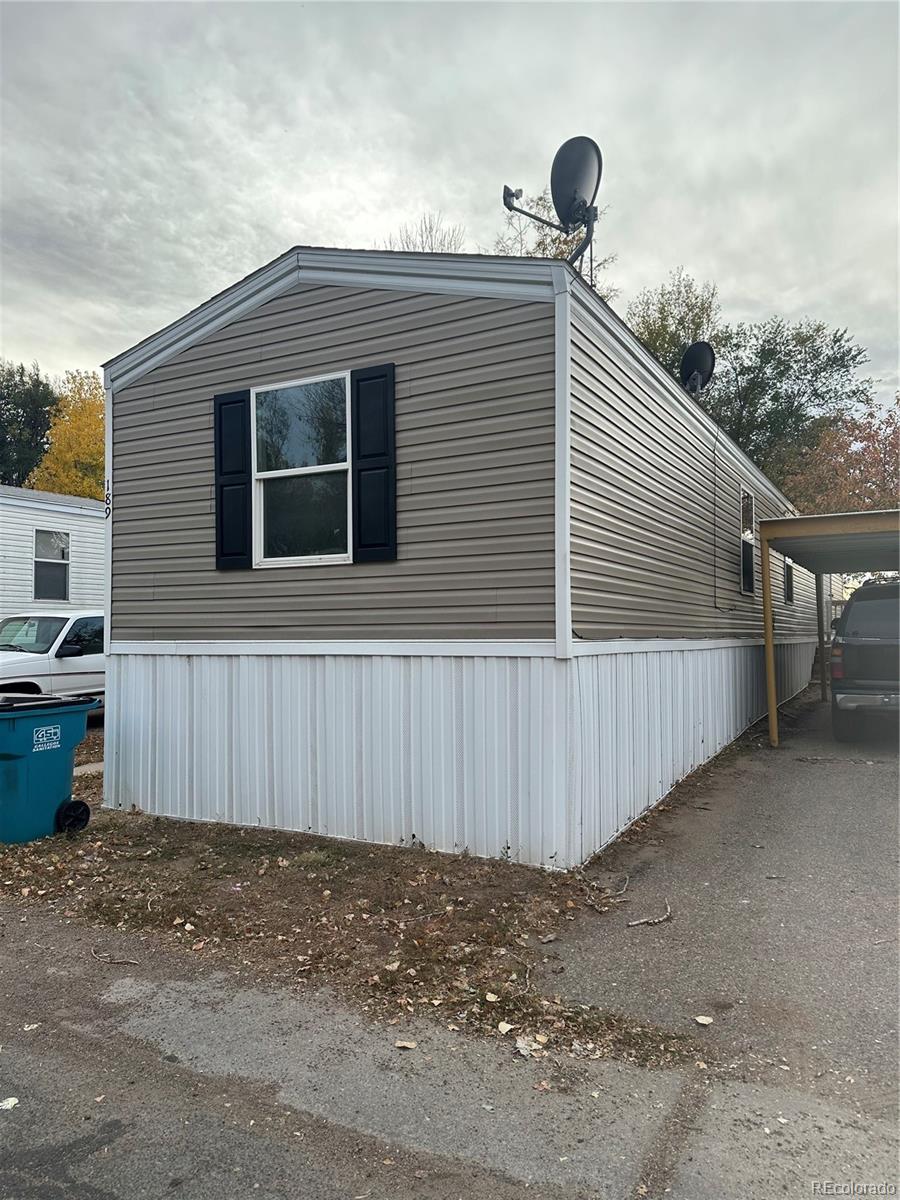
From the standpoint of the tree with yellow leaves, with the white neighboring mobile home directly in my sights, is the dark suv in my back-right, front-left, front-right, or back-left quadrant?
front-left

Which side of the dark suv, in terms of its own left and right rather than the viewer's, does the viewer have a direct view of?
back

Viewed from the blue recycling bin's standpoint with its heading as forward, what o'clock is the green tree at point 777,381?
The green tree is roughly at 5 o'clock from the blue recycling bin.

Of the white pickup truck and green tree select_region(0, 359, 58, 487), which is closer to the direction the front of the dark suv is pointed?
the green tree

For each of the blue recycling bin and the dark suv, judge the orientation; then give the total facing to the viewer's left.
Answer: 1

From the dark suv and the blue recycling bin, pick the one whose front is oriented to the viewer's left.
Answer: the blue recycling bin

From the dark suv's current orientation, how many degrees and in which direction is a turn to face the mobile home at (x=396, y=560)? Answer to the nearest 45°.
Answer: approximately 135° to its left

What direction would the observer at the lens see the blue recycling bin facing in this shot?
facing to the left of the viewer

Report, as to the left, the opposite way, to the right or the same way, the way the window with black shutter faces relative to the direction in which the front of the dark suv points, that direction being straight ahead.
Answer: the opposite way

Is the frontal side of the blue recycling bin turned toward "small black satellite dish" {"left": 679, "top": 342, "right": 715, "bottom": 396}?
no

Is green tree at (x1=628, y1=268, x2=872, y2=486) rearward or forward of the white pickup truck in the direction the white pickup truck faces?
rearward

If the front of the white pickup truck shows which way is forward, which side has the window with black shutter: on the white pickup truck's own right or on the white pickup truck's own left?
on the white pickup truck's own left

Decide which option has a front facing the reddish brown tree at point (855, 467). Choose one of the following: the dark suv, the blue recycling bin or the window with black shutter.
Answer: the dark suv

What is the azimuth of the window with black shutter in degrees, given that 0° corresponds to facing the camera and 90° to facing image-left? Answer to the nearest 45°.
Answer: approximately 45°

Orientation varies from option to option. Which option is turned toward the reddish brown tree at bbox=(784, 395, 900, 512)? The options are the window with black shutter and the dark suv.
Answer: the dark suv
